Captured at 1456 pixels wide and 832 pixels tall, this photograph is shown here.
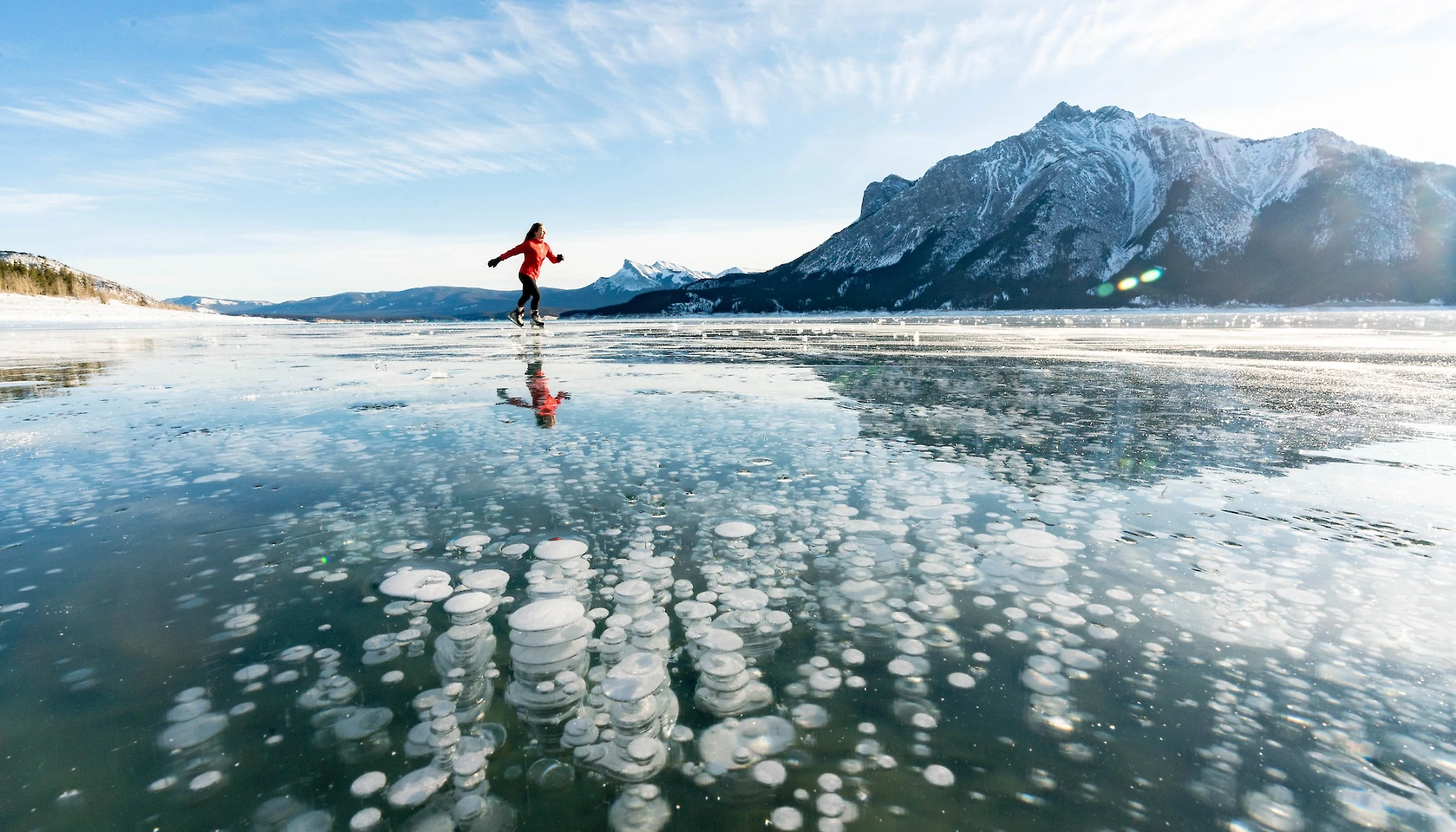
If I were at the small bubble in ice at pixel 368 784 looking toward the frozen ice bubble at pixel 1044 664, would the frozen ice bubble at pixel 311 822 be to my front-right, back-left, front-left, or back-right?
back-right

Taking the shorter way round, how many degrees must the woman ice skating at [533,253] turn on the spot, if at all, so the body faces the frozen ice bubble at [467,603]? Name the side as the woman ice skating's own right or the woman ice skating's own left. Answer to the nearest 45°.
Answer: approximately 45° to the woman ice skating's own right

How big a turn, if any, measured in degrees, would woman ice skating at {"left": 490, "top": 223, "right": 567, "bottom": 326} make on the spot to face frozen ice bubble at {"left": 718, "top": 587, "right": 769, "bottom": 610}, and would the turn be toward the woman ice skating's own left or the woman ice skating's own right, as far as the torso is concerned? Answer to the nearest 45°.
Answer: approximately 45° to the woman ice skating's own right

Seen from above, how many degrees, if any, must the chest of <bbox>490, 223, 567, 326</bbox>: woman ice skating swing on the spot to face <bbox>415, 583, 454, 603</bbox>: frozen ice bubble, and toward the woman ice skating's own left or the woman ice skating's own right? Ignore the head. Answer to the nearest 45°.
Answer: approximately 45° to the woman ice skating's own right

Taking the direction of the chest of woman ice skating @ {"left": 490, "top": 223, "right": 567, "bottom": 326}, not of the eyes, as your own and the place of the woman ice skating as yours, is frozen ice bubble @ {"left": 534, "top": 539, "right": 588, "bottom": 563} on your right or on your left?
on your right

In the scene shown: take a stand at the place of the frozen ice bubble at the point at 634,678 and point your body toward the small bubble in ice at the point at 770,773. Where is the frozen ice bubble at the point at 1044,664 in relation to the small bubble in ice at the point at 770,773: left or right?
left

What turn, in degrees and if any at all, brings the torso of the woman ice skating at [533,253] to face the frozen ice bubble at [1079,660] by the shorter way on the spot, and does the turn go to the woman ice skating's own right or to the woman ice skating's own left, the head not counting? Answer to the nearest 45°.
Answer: approximately 45° to the woman ice skating's own right

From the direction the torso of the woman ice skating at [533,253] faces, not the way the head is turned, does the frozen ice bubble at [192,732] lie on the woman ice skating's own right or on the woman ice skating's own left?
on the woman ice skating's own right

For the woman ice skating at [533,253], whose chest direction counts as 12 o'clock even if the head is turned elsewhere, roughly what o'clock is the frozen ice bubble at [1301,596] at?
The frozen ice bubble is roughly at 1 o'clock from the woman ice skating.

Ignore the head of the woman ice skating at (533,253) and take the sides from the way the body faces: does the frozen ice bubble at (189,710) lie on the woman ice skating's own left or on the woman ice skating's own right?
on the woman ice skating's own right

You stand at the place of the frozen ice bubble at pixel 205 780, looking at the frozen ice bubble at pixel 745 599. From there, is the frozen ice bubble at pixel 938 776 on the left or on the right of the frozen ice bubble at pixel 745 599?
right

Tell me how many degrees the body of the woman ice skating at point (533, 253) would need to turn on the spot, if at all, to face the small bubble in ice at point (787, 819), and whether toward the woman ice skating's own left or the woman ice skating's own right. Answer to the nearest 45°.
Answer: approximately 45° to the woman ice skating's own right

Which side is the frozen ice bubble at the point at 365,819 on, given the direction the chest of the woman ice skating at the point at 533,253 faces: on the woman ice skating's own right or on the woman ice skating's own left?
on the woman ice skating's own right

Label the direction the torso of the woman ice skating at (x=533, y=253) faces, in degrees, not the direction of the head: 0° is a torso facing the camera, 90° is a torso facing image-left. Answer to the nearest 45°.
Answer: approximately 315°
